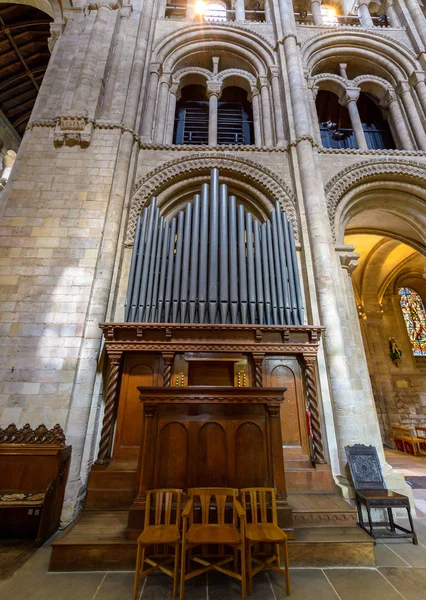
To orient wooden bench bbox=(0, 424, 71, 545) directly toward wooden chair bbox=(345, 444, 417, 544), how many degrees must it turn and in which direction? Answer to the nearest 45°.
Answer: approximately 45° to its left

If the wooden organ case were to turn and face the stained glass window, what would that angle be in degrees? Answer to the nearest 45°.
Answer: approximately 135° to its left

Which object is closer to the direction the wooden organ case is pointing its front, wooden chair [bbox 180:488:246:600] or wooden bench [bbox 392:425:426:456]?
the wooden chair

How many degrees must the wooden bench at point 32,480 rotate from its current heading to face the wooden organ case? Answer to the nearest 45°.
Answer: approximately 90° to its left

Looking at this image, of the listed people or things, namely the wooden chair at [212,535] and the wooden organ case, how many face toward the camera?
2

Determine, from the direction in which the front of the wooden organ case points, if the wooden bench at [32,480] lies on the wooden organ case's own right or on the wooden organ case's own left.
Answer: on the wooden organ case's own right

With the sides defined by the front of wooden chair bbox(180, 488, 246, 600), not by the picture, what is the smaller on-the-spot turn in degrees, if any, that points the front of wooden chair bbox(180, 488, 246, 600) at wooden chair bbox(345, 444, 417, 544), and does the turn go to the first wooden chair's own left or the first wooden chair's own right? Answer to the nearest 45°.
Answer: approximately 135° to the first wooden chair's own left

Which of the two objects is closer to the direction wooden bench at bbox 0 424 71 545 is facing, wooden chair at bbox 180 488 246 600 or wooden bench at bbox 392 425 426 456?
the wooden chair
